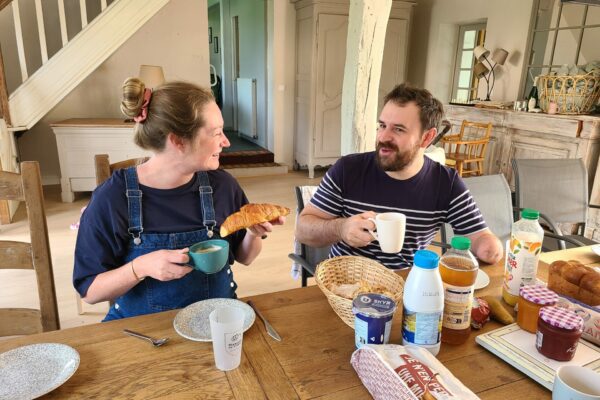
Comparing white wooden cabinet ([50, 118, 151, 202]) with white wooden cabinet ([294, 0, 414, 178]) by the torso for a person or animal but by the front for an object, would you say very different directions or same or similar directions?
same or similar directions

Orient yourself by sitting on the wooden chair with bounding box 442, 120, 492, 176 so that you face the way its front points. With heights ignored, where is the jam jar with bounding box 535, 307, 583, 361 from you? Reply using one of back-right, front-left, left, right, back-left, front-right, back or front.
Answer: front-left

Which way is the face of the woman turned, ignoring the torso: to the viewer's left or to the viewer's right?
to the viewer's right

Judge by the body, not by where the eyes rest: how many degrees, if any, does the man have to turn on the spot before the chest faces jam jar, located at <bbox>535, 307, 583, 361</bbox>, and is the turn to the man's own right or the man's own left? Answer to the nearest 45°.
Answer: approximately 45° to the man's own left

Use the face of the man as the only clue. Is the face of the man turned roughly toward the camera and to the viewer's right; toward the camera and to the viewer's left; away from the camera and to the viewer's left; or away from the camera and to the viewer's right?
toward the camera and to the viewer's left

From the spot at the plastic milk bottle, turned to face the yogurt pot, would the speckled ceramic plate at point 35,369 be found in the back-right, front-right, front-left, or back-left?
front-left

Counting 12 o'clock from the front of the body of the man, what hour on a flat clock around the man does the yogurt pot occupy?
The yogurt pot is roughly at 12 o'clock from the man.

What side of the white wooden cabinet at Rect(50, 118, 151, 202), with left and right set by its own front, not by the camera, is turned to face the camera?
front

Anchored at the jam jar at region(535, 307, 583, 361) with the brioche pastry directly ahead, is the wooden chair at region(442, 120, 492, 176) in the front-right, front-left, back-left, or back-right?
front-left

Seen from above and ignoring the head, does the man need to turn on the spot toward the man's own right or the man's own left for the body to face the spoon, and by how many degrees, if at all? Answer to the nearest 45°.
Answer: approximately 45° to the man's own right

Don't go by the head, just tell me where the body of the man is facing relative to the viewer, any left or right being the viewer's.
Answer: facing the viewer

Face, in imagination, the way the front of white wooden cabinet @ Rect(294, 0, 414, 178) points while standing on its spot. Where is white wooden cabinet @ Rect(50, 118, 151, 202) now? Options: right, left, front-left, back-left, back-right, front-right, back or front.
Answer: right

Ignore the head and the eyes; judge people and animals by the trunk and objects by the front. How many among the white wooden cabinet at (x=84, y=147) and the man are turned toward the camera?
2

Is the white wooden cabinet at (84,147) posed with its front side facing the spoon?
yes

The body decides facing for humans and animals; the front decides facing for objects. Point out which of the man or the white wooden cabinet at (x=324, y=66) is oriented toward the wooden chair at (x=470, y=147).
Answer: the white wooden cabinet
